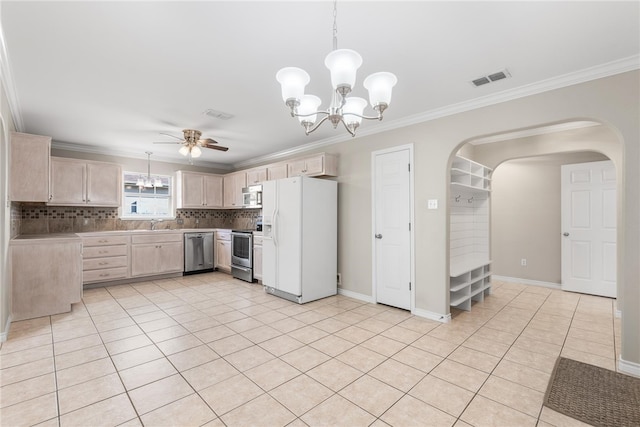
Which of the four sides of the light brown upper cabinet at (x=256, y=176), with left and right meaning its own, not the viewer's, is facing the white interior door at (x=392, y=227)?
left

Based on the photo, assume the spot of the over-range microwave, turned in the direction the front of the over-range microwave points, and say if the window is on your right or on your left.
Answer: on your right

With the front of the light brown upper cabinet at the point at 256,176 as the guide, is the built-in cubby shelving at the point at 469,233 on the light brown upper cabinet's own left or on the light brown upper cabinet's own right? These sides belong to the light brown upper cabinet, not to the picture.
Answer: on the light brown upper cabinet's own left

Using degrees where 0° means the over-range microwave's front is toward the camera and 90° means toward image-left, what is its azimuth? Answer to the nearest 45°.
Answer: approximately 45°

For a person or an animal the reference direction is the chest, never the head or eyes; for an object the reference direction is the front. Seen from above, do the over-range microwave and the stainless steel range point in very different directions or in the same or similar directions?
same or similar directions

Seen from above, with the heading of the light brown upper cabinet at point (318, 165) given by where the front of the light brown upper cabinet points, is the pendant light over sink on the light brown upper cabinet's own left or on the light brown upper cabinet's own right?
on the light brown upper cabinet's own right

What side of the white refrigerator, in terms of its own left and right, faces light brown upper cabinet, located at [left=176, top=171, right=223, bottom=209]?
right

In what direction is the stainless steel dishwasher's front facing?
toward the camera
